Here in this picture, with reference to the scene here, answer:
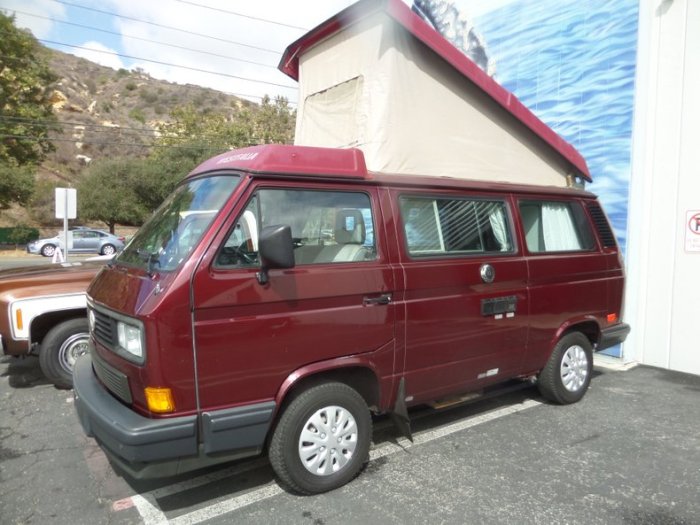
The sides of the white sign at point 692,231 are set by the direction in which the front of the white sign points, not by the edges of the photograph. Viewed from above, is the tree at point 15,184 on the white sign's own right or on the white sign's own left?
on the white sign's own right

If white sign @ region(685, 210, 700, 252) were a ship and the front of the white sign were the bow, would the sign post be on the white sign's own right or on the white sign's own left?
on the white sign's own right

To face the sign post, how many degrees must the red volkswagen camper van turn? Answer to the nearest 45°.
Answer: approximately 90° to its right

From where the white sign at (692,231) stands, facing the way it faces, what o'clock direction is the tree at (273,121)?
The tree is roughly at 4 o'clock from the white sign.

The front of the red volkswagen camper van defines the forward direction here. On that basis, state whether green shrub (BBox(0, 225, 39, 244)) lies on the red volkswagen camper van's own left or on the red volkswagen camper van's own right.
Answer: on the red volkswagen camper van's own right

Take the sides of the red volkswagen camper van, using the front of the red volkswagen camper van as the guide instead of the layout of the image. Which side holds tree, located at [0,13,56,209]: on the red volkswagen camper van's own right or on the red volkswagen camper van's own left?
on the red volkswagen camper van's own right

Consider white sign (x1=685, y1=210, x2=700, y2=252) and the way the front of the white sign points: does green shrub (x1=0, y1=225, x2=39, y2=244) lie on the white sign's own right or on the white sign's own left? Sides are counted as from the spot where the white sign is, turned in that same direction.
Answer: on the white sign's own right
